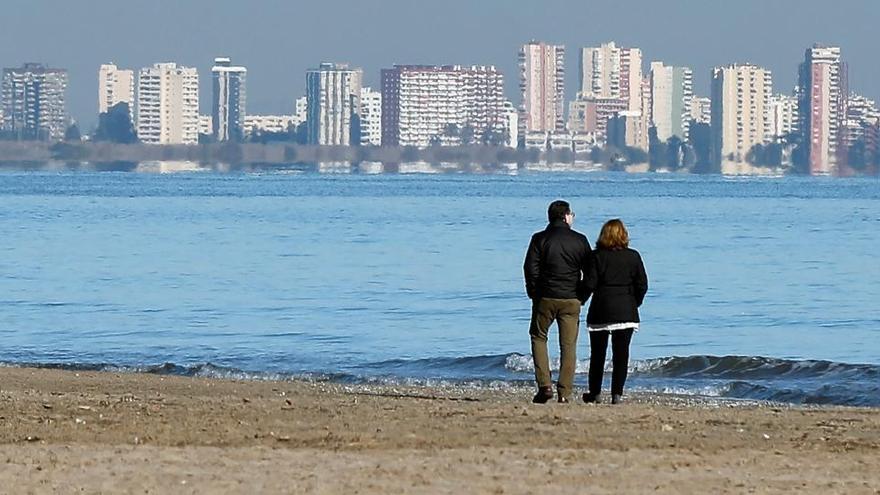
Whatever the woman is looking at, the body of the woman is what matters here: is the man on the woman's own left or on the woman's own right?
on the woman's own left

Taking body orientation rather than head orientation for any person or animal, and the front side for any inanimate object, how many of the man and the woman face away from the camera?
2

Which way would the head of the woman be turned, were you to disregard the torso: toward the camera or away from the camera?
away from the camera

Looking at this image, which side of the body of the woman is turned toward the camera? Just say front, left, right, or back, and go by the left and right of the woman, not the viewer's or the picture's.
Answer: back

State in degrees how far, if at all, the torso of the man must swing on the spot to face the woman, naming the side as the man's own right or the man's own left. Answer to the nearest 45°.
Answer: approximately 90° to the man's own right

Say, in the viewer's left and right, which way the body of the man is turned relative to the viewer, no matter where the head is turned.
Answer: facing away from the viewer
